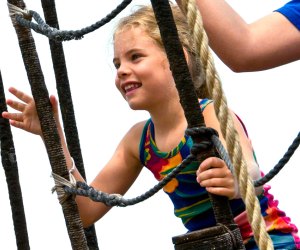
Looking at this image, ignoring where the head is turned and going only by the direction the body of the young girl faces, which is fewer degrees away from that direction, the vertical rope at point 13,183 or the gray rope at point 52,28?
the gray rope

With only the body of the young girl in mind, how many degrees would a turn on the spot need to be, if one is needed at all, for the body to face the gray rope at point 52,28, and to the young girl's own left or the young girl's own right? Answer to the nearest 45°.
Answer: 0° — they already face it

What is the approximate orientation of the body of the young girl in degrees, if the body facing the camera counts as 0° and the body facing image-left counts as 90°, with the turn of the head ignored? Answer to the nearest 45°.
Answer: approximately 45°

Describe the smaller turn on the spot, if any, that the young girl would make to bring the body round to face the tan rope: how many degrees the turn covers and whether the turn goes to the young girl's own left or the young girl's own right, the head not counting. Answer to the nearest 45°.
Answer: approximately 45° to the young girl's own left
